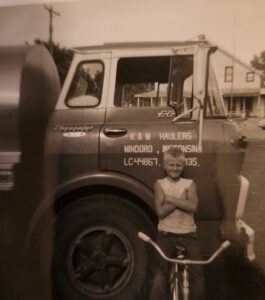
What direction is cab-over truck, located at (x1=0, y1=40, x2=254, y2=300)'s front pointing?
to the viewer's right

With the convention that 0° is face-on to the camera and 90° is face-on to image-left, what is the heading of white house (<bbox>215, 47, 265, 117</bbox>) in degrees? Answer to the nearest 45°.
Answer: approximately 0°

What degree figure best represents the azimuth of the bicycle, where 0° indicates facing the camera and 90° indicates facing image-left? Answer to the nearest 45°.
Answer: approximately 0°
